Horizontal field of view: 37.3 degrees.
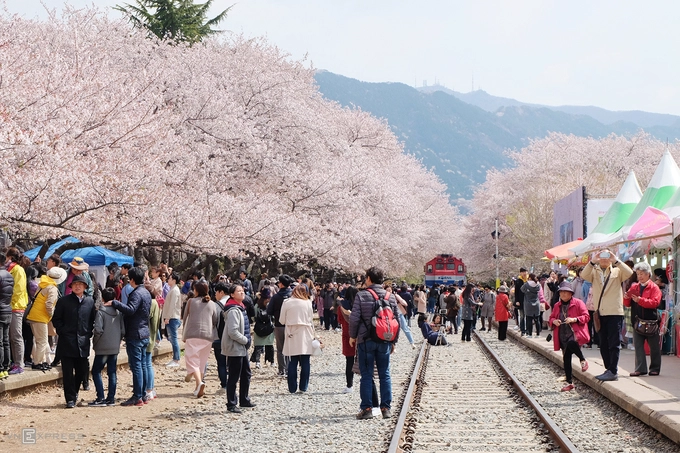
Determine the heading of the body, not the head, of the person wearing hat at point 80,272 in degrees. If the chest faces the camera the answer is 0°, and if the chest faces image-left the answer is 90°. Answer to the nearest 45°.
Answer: approximately 0°

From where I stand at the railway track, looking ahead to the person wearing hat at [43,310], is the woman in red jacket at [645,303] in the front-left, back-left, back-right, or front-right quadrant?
back-right

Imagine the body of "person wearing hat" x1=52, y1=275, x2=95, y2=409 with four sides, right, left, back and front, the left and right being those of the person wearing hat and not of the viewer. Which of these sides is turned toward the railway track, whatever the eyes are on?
left

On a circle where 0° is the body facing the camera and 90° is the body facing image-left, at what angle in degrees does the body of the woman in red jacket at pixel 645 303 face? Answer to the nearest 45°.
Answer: approximately 45°
